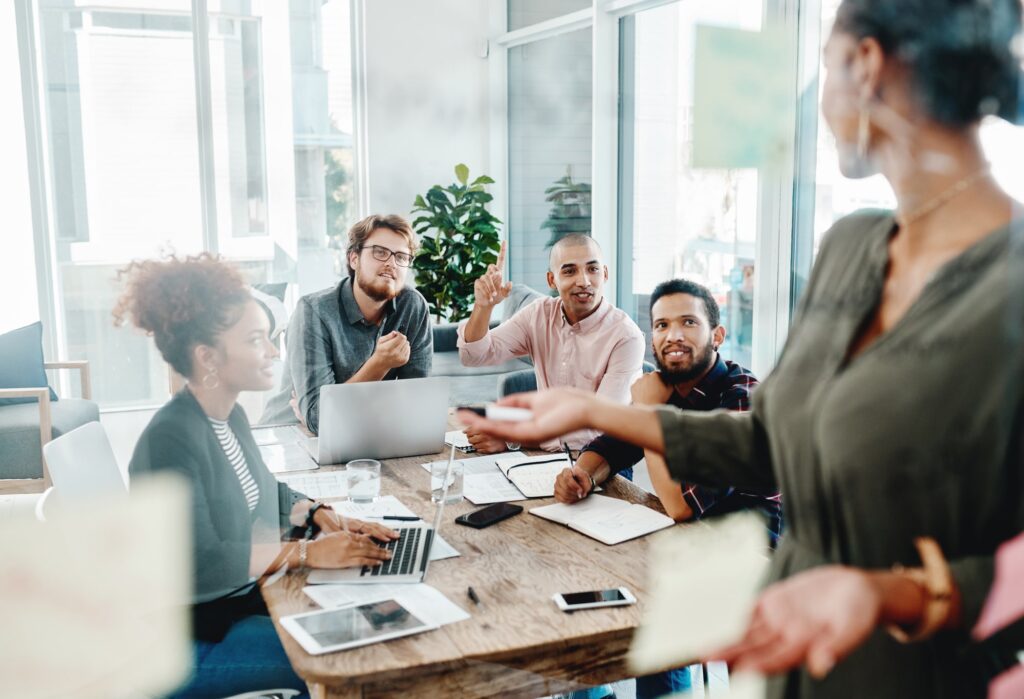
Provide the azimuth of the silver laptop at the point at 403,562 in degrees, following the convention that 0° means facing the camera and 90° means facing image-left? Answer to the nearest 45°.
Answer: approximately 90°

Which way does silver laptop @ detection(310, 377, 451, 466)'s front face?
away from the camera

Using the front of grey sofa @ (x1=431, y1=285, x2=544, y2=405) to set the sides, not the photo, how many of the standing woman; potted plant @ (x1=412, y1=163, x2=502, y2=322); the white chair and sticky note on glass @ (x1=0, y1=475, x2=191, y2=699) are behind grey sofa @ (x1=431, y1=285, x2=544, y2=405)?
1

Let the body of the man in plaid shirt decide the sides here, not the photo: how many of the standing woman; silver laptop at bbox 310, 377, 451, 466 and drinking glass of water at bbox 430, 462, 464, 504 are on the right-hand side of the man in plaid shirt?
2

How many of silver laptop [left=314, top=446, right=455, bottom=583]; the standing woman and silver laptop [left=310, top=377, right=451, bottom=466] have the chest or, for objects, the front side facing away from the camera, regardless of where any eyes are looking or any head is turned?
1

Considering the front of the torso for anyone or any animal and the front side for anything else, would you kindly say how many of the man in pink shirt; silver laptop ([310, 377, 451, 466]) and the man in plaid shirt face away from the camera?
1

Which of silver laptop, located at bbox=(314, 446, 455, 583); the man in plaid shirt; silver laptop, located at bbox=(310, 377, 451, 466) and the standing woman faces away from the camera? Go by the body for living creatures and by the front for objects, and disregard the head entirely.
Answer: silver laptop, located at bbox=(310, 377, 451, 466)

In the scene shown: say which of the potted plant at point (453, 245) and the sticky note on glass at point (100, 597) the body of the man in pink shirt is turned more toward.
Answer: the sticky note on glass

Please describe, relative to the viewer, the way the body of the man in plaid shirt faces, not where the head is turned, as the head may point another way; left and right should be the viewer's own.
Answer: facing the viewer and to the left of the viewer

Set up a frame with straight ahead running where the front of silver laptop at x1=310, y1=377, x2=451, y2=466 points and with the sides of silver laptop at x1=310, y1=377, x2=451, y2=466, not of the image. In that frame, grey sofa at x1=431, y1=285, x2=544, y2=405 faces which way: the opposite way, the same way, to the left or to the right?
the opposite way

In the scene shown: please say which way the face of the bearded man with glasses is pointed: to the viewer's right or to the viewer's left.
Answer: to the viewer's right

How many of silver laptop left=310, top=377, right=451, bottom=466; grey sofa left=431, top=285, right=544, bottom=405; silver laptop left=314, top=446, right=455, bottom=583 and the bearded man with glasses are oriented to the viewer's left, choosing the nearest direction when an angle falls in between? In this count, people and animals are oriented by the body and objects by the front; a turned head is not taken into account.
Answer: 1

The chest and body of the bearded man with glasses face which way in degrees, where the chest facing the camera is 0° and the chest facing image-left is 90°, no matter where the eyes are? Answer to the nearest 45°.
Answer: approximately 315°
